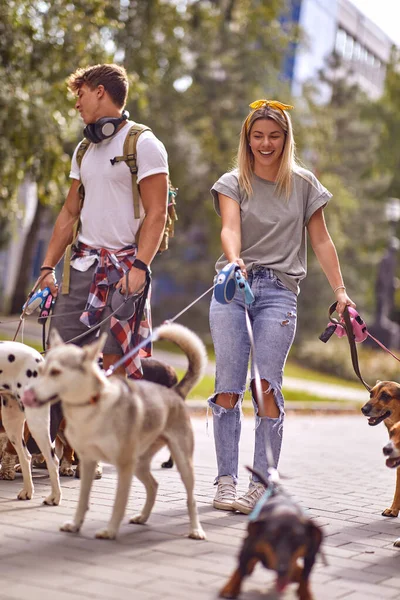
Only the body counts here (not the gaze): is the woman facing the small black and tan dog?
yes

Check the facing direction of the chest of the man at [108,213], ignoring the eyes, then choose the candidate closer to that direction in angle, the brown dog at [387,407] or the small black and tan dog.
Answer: the small black and tan dog

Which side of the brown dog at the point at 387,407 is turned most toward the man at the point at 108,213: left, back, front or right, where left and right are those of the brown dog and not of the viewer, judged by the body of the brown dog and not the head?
front

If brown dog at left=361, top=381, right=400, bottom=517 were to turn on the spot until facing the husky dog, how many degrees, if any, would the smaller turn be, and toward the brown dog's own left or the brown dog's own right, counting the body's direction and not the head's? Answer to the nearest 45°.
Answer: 0° — it already faces it

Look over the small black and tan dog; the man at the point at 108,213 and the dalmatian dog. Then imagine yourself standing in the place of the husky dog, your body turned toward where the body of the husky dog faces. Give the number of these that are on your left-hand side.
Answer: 1

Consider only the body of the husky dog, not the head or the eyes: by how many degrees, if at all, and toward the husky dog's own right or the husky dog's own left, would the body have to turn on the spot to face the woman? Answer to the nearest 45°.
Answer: approximately 180°

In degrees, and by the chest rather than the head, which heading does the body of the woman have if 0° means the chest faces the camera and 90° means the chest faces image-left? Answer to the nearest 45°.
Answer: approximately 0°

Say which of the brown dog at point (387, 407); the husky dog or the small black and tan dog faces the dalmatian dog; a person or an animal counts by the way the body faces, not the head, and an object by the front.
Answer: the brown dog

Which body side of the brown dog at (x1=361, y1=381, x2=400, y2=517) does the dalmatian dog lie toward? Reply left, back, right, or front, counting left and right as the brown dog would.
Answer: front
